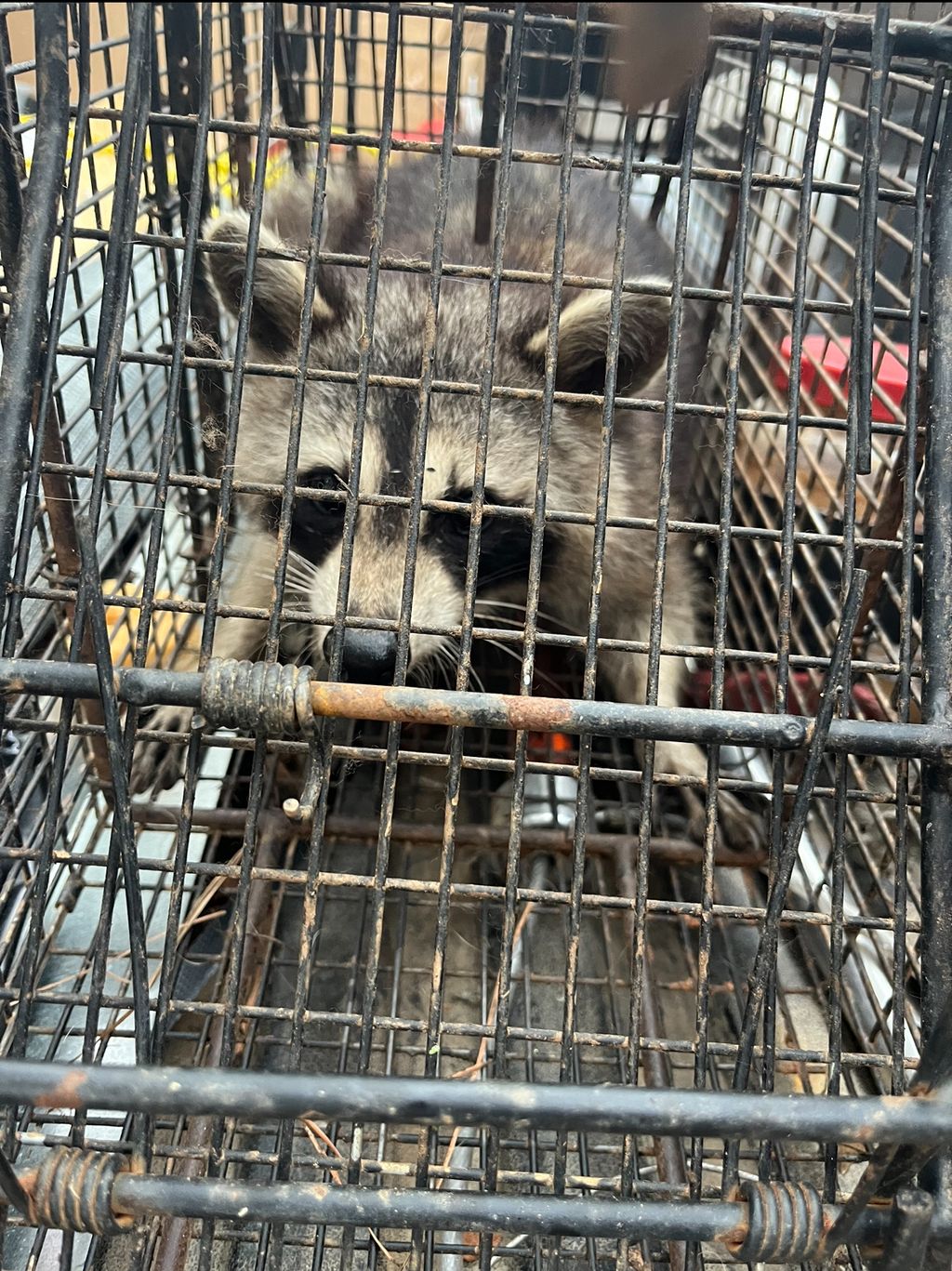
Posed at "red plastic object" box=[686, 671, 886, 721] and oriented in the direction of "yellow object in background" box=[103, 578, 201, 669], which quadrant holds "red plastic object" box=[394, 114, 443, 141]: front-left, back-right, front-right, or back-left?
front-right

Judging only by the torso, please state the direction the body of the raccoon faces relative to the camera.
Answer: toward the camera

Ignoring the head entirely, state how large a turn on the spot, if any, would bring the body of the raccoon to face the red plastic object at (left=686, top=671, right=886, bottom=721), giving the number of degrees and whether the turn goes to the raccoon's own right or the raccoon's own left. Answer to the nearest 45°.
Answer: approximately 90° to the raccoon's own left

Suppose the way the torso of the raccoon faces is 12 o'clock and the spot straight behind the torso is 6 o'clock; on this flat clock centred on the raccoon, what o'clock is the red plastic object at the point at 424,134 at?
The red plastic object is roughly at 6 o'clock from the raccoon.
